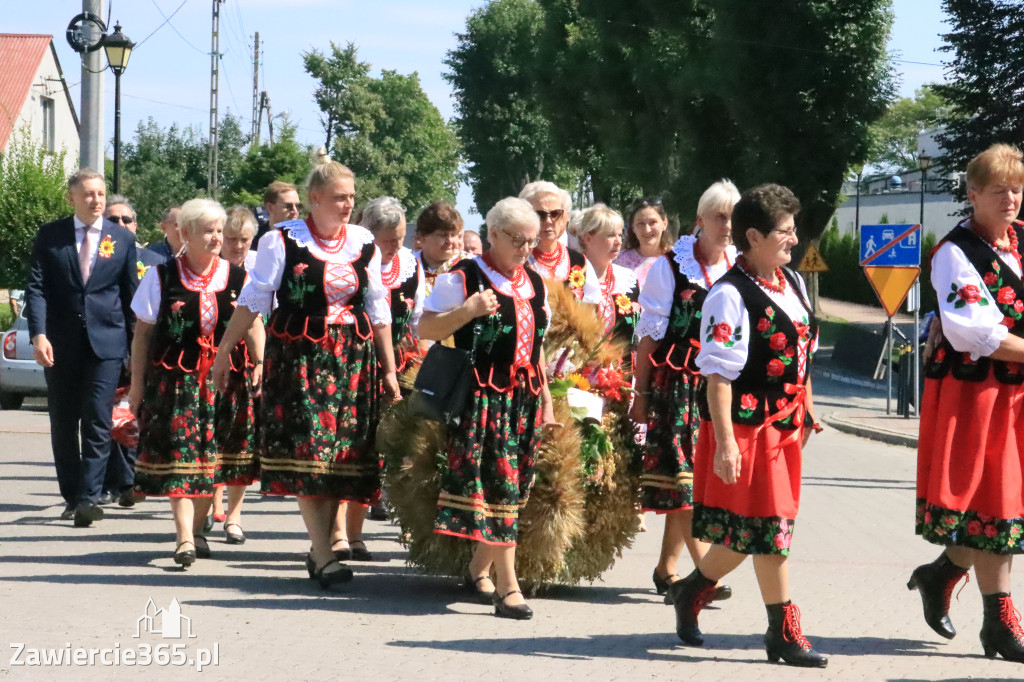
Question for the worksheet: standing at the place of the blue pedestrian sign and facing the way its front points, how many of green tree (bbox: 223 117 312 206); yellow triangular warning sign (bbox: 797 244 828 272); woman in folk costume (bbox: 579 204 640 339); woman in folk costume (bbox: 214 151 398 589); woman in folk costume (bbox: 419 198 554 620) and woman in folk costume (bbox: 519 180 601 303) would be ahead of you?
4

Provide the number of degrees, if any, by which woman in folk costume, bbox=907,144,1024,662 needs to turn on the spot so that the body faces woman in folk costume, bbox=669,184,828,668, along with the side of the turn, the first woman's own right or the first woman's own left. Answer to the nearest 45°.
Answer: approximately 90° to the first woman's own right

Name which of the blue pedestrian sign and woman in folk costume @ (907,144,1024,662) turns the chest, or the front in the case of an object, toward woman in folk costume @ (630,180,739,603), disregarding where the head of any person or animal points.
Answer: the blue pedestrian sign

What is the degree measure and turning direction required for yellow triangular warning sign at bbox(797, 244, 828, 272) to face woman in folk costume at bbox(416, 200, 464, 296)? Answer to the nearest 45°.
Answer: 0° — it already faces them

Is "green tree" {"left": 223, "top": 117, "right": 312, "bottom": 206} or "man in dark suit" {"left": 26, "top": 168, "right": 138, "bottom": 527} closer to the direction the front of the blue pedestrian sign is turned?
the man in dark suit

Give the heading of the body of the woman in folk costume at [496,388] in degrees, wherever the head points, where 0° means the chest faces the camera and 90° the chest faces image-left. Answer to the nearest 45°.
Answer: approximately 315°
